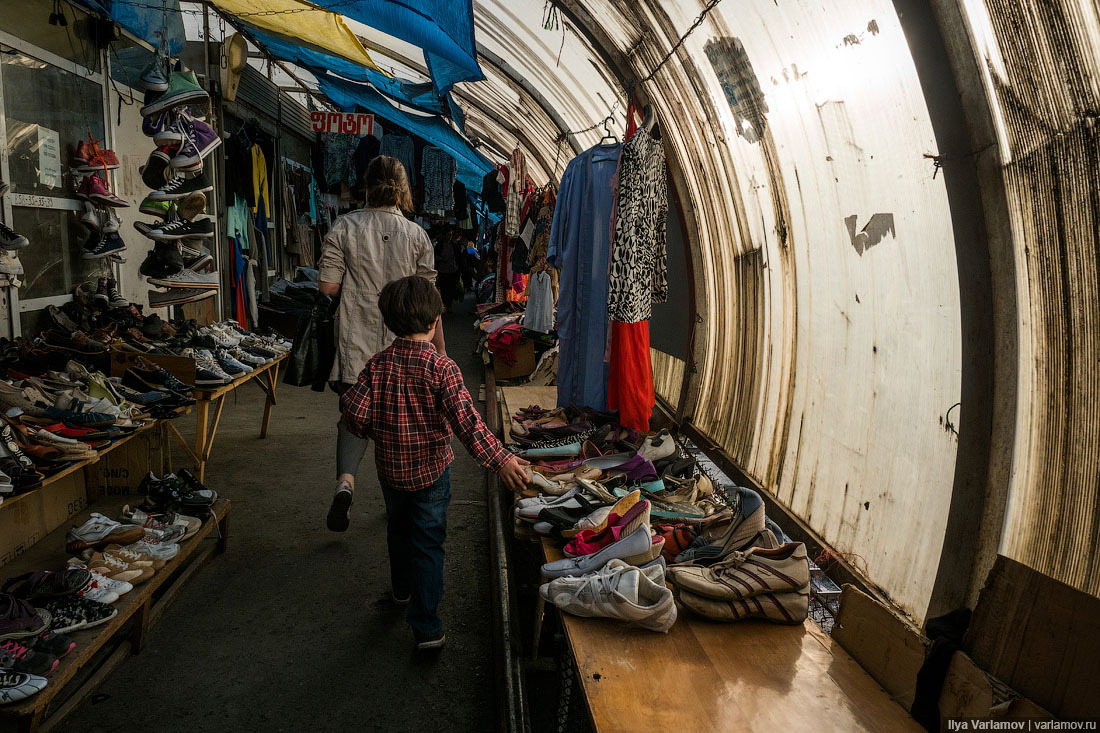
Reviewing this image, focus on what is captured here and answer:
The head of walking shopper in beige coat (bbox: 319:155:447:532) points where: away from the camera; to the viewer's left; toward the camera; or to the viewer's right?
away from the camera

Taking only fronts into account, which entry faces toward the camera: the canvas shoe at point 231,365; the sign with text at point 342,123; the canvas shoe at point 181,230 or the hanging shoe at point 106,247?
the sign with text

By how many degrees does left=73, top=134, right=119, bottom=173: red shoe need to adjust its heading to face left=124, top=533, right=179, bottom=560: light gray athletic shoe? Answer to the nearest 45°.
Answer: approximately 90° to its right

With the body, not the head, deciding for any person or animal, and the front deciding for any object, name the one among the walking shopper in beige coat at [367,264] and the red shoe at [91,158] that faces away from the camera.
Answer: the walking shopper in beige coat
